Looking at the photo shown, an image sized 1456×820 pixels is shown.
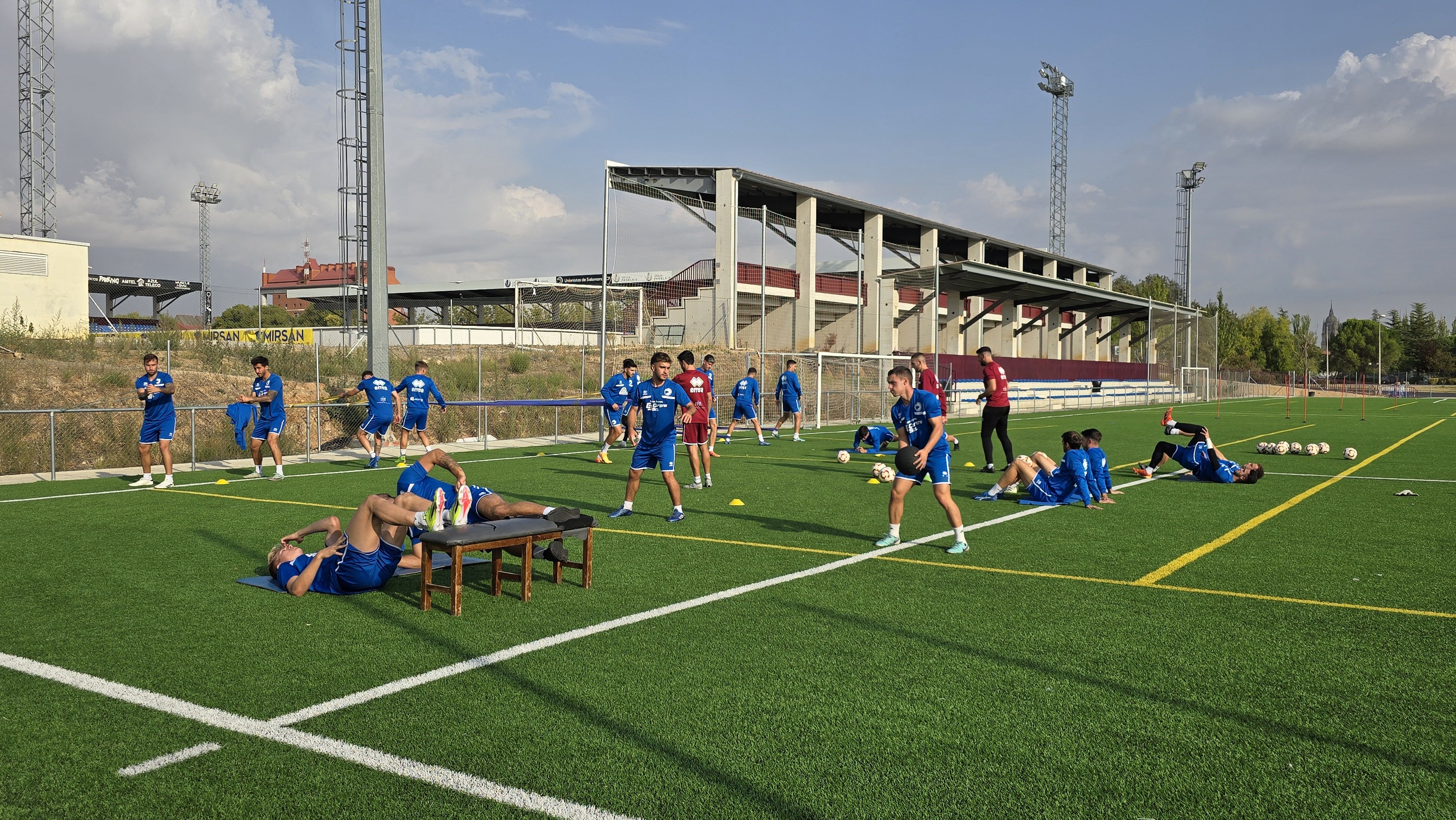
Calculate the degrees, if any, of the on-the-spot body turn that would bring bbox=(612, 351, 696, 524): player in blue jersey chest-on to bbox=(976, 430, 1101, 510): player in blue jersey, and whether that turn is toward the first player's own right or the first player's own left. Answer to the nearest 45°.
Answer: approximately 90° to the first player's own left

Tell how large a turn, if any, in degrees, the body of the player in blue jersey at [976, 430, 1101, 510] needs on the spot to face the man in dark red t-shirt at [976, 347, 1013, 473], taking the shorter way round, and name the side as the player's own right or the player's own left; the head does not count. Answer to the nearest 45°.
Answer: approximately 90° to the player's own right

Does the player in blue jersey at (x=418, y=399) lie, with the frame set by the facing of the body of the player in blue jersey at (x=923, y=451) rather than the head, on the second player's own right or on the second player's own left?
on the second player's own right

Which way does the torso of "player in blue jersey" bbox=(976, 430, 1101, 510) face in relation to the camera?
to the viewer's left

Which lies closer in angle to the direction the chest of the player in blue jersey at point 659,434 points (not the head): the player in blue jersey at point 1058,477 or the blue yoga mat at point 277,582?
the blue yoga mat

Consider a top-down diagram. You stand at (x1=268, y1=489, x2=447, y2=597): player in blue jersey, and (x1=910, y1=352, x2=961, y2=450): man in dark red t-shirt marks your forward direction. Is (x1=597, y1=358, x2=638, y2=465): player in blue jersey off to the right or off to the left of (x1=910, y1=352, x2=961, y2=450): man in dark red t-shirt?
left

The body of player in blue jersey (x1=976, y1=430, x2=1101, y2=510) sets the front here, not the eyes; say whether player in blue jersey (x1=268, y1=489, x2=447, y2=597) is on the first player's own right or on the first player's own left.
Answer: on the first player's own left

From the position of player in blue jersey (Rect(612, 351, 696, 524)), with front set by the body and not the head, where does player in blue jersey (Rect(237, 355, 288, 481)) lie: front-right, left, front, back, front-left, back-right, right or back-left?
back-right
